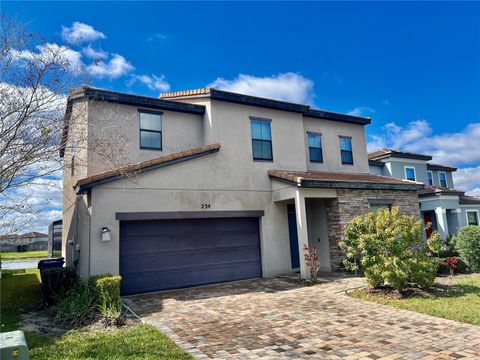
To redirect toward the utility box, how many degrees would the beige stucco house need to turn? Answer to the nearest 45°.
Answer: approximately 45° to its right

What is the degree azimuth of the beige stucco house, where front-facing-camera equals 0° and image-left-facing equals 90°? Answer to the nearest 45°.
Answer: approximately 315°

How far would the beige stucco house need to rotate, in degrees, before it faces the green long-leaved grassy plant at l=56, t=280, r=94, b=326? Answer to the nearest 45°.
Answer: approximately 90° to its right

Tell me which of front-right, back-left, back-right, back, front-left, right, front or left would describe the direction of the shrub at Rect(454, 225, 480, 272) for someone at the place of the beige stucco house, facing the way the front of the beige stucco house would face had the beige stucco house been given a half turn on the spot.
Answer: back-right

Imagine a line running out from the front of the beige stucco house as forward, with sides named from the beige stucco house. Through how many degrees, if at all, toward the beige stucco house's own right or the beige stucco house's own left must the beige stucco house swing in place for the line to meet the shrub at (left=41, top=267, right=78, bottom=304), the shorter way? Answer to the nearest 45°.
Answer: approximately 90° to the beige stucco house's own right

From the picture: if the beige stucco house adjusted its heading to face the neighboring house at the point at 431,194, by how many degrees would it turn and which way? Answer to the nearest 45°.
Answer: approximately 90° to its left

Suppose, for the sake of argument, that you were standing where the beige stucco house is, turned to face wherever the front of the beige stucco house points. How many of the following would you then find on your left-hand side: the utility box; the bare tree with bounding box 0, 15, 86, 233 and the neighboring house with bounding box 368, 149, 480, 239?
1

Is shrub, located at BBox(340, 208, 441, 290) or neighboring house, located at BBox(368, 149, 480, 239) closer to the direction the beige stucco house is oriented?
the shrub

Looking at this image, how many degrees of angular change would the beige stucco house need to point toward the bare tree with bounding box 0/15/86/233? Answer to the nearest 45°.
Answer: approximately 90° to its right
